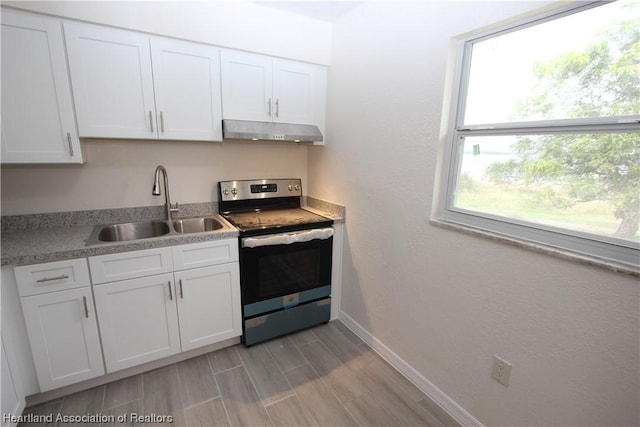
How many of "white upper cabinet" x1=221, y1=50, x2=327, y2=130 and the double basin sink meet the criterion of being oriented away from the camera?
0

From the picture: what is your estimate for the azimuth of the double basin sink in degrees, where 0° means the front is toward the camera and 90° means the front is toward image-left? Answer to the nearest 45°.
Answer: approximately 0°

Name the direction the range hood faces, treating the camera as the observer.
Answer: facing the viewer and to the right of the viewer

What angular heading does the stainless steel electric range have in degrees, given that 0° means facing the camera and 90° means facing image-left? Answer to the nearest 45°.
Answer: approximately 315°

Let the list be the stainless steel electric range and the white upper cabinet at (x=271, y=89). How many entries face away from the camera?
0

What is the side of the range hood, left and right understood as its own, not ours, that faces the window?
front

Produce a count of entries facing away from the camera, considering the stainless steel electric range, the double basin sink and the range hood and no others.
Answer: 0

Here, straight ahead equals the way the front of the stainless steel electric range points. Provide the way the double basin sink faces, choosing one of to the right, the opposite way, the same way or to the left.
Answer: the same way

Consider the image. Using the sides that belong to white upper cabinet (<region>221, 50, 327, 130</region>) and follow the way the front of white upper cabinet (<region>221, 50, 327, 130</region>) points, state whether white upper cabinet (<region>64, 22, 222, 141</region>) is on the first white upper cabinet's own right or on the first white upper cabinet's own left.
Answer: on the first white upper cabinet's own right

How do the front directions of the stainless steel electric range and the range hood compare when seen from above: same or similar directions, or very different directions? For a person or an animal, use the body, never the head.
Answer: same or similar directions

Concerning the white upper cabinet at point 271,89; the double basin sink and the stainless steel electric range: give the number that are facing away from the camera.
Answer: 0
